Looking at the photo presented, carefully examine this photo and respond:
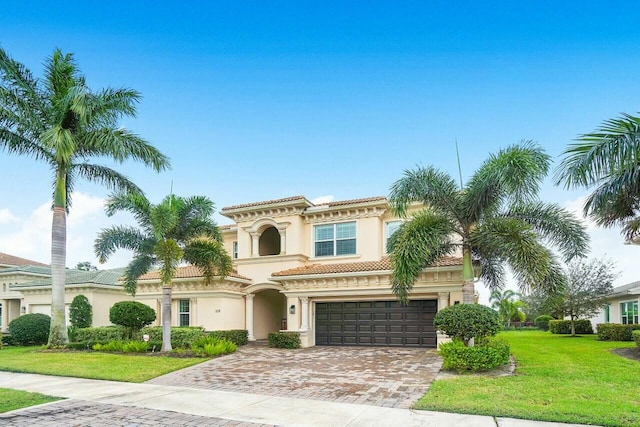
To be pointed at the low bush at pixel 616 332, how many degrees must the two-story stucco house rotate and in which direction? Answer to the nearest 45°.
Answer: approximately 90° to its left

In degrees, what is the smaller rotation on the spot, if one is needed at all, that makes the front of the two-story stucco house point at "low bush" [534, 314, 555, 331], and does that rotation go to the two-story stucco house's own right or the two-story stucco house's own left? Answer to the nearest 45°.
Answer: approximately 135° to the two-story stucco house's own left

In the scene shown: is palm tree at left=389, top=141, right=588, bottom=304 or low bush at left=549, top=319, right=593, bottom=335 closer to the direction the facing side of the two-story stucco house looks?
the palm tree

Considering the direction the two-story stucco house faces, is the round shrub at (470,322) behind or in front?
in front

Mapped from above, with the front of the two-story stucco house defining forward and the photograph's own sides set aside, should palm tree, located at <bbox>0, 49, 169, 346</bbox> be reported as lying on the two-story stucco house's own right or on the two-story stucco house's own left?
on the two-story stucco house's own right

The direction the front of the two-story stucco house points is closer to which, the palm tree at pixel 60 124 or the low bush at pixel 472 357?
the low bush

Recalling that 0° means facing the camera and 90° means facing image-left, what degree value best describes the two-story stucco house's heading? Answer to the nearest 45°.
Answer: approximately 0°

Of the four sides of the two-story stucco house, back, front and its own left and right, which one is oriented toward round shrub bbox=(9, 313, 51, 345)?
right

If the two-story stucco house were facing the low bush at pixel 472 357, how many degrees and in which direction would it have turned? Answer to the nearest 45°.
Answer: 0° — it already faces it
